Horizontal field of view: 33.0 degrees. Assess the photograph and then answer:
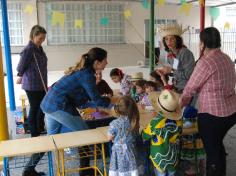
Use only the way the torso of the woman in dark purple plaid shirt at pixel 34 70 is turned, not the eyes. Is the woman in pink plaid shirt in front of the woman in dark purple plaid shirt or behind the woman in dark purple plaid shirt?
in front

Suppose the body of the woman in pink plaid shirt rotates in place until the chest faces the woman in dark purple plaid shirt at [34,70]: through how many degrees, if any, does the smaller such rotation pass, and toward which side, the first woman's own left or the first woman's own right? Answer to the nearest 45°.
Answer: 0° — they already face them

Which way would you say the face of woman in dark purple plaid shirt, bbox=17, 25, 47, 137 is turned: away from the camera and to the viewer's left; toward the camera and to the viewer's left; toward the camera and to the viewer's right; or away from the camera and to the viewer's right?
toward the camera and to the viewer's right

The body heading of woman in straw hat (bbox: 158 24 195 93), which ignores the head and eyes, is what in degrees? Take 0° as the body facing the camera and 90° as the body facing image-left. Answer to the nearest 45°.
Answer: approximately 45°

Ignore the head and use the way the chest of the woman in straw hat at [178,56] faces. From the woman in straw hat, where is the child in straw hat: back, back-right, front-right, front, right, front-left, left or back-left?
front-left

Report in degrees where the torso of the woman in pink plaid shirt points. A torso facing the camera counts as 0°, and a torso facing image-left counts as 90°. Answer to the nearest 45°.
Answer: approximately 135°

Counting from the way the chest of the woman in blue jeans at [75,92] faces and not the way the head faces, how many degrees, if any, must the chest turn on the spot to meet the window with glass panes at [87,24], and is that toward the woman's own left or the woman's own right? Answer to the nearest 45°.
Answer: approximately 90° to the woman's own left

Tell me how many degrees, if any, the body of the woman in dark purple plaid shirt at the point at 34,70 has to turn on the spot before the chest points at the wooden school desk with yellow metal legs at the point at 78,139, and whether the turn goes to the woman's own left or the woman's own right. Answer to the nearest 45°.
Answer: approximately 45° to the woman's own right

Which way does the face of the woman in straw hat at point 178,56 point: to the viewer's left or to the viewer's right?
to the viewer's left

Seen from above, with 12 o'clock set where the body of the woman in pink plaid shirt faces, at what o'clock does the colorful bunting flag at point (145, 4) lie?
The colorful bunting flag is roughly at 1 o'clock from the woman in pink plaid shirt.

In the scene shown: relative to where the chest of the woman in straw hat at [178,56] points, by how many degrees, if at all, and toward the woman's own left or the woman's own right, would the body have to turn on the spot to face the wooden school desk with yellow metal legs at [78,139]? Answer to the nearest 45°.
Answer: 0° — they already face it

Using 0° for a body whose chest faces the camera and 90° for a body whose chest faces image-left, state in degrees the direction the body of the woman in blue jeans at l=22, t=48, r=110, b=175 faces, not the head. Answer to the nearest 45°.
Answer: approximately 270°

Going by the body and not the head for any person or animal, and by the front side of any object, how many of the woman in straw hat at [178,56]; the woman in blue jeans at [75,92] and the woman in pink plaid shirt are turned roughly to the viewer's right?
1

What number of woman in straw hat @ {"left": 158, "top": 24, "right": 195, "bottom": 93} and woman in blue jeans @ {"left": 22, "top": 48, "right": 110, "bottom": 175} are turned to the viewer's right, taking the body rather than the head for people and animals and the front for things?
1

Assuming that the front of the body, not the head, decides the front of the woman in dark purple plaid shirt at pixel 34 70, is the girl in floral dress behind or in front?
in front
